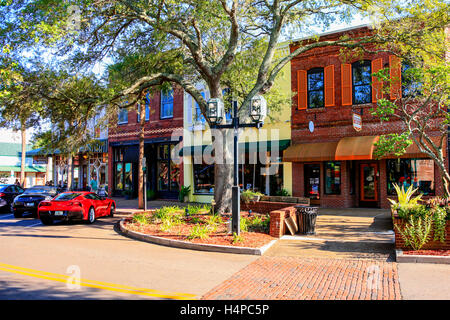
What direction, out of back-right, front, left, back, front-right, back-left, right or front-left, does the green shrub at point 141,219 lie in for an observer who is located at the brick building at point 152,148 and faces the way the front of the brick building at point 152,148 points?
front-left

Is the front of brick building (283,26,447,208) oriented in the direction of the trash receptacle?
yes

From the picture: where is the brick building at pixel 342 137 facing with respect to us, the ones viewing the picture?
facing the viewer

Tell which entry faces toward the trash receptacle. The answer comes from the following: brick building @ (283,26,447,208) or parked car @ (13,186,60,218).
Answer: the brick building

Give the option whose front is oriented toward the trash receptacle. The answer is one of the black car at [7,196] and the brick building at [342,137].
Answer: the brick building

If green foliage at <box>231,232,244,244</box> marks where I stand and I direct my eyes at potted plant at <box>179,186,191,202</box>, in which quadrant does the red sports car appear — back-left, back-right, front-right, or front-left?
front-left

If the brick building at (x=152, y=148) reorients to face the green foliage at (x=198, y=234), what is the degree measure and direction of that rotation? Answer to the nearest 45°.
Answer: approximately 45° to its left

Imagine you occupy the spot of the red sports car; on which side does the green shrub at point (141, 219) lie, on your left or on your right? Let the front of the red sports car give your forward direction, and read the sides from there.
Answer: on your right

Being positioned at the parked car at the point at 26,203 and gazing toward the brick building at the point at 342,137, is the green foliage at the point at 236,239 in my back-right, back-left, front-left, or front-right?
front-right

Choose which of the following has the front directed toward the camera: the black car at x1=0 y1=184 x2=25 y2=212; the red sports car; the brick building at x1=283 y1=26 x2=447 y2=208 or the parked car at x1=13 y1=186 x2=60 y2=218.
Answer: the brick building

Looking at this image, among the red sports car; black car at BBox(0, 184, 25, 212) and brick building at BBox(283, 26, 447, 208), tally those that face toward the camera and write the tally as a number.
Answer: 1

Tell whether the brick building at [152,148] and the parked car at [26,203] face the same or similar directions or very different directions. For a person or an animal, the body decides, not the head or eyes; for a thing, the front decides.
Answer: very different directions
